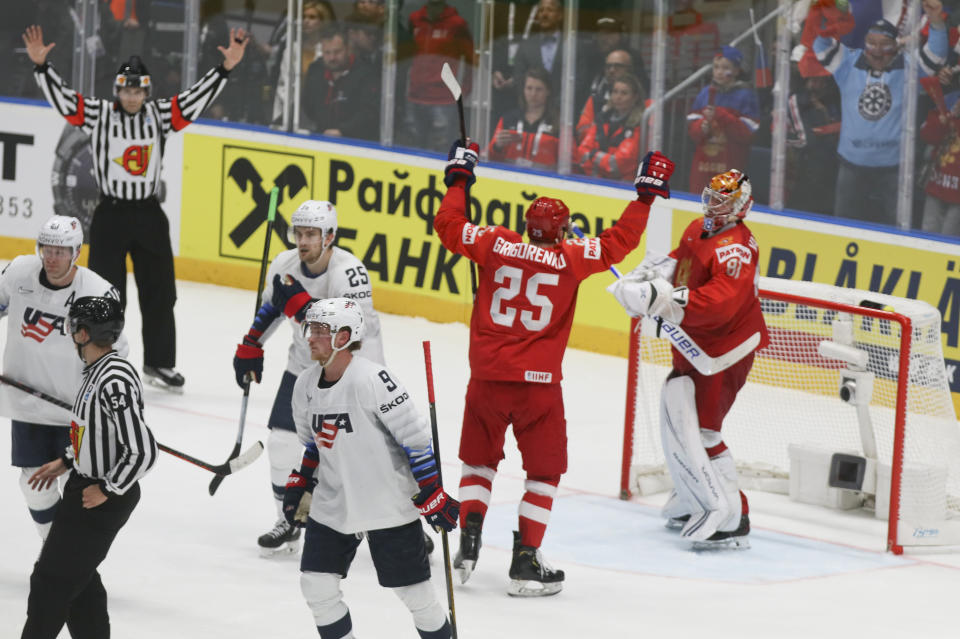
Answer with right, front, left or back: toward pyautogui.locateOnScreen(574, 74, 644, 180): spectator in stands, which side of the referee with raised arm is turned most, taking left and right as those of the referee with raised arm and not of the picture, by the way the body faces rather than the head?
left

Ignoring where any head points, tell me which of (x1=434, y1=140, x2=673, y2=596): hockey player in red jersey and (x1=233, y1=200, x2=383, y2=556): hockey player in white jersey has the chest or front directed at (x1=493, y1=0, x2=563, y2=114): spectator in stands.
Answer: the hockey player in red jersey

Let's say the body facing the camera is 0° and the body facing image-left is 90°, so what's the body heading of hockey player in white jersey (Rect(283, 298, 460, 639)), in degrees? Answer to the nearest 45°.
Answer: approximately 45°

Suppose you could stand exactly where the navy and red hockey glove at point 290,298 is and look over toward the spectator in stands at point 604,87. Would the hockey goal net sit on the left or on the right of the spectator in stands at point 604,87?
right

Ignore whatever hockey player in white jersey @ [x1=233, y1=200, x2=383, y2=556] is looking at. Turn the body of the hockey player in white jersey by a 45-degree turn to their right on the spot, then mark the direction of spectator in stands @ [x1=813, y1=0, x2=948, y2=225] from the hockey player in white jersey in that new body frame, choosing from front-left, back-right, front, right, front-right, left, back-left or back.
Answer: back-right

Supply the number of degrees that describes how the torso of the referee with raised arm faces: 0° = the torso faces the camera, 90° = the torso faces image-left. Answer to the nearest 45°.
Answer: approximately 0°

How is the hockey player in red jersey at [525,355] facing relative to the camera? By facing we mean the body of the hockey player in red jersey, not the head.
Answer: away from the camera

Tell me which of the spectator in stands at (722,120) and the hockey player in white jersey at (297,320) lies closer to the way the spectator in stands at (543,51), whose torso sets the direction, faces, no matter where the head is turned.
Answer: the hockey player in white jersey
